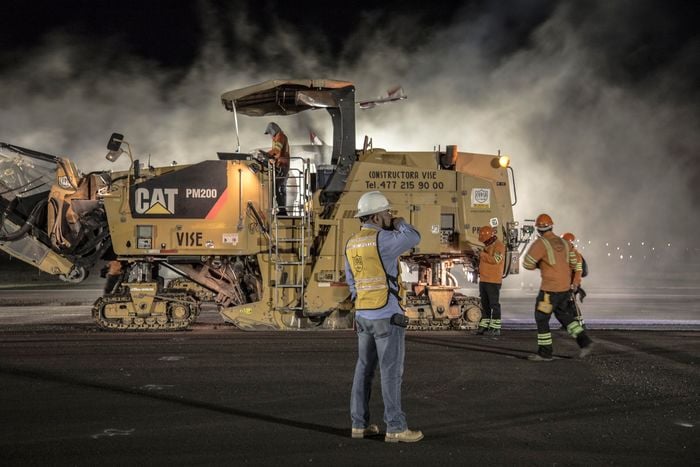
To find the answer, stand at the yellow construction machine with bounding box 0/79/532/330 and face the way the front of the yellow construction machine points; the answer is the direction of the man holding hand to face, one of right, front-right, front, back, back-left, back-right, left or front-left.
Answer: left

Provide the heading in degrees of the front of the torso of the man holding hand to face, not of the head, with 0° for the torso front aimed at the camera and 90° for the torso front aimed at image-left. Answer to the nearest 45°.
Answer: approximately 225°

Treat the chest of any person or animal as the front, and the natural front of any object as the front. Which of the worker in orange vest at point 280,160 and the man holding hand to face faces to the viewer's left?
the worker in orange vest

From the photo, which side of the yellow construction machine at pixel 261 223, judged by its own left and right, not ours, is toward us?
left

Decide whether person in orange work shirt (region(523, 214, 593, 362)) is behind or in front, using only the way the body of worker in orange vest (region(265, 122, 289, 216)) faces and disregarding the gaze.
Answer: behind

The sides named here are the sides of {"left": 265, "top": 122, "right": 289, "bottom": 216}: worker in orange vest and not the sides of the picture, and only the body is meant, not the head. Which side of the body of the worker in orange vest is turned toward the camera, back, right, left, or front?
left

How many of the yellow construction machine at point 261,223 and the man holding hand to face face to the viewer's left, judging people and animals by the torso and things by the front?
1

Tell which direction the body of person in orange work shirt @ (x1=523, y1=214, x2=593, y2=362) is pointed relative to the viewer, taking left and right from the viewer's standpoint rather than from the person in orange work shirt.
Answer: facing away from the viewer and to the left of the viewer

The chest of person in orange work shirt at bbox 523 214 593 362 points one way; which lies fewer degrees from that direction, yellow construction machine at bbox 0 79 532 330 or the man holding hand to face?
the yellow construction machine
